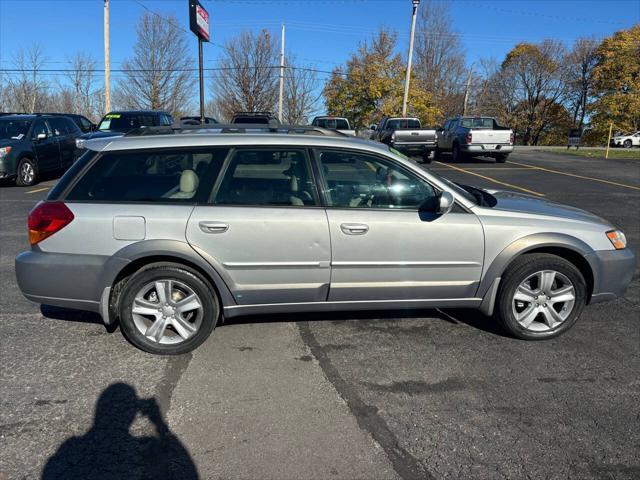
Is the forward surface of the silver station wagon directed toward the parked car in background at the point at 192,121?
no

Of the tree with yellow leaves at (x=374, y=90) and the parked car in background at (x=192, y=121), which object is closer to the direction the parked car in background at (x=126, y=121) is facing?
the parked car in background

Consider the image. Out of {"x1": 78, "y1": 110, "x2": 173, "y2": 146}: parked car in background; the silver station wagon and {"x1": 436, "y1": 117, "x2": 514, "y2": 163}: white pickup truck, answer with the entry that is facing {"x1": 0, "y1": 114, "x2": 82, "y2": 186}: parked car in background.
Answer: {"x1": 78, "y1": 110, "x2": 173, "y2": 146}: parked car in background

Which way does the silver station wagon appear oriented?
to the viewer's right

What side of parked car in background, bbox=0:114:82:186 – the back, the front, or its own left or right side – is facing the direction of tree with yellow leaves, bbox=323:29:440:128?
back

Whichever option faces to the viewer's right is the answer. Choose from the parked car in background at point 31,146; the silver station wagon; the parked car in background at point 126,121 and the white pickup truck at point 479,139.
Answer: the silver station wagon

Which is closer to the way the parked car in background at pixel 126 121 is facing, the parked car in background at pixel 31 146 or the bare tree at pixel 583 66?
the parked car in background

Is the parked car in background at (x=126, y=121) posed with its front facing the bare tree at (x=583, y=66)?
no

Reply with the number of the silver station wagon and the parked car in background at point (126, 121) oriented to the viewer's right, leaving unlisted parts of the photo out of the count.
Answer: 1

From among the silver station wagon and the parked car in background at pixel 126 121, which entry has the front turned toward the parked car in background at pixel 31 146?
the parked car in background at pixel 126 121

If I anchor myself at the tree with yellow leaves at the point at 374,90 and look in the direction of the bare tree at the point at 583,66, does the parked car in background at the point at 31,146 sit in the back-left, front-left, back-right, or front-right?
back-right

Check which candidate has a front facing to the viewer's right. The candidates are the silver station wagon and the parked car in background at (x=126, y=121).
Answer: the silver station wagon

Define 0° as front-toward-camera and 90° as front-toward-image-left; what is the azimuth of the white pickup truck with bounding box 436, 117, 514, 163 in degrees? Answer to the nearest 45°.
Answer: approximately 135°

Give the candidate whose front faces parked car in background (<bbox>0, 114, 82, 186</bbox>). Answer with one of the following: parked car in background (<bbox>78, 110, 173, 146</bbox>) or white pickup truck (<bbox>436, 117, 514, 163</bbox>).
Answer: parked car in background (<bbox>78, 110, 173, 146</bbox>)

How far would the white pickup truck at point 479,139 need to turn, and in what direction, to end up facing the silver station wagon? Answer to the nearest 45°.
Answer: approximately 135° to its left

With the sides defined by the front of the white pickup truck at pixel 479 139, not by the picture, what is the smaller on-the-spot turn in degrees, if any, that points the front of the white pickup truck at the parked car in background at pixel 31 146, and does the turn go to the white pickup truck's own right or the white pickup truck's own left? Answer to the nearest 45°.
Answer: approximately 90° to the white pickup truck's own left

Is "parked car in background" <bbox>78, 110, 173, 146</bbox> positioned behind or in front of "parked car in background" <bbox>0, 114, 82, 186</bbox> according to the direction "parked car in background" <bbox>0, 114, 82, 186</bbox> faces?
behind

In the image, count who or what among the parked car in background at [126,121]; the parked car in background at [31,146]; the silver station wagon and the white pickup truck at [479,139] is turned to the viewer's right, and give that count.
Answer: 1

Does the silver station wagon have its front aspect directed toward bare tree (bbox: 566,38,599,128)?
no

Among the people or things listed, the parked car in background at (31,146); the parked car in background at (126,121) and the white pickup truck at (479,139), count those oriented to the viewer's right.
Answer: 0

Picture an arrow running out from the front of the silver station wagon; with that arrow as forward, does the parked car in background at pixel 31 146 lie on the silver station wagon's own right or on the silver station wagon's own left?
on the silver station wagon's own left
